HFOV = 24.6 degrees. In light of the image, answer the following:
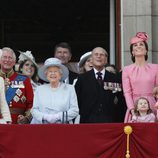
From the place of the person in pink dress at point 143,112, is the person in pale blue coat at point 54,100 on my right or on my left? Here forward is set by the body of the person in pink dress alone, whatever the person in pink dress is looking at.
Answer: on my right

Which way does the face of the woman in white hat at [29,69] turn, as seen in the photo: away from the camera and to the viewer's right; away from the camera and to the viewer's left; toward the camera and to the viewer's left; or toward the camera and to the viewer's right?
toward the camera and to the viewer's right

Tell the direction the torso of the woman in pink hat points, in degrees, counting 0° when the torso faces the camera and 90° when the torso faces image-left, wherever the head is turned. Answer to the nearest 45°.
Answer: approximately 0°

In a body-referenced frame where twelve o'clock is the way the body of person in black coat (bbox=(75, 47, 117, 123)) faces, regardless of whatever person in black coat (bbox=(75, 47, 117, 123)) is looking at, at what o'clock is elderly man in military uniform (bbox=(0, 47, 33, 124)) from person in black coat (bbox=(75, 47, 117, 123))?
elderly man in military uniform (bbox=(0, 47, 33, 124)) is roughly at 3 o'clock from person in black coat (bbox=(75, 47, 117, 123)).

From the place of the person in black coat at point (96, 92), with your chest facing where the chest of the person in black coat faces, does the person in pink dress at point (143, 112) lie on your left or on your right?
on your left

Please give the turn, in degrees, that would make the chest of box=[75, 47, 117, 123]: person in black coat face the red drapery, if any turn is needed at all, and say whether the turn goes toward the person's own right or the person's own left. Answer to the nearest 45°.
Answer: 0° — they already face it

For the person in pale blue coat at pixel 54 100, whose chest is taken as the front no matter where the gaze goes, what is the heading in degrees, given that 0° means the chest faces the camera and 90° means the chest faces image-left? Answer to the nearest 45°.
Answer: approximately 0°
